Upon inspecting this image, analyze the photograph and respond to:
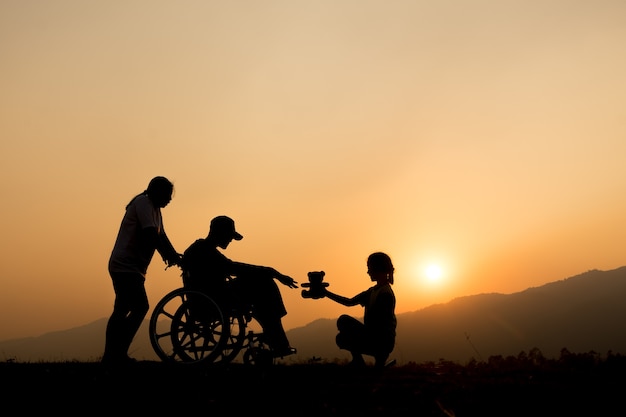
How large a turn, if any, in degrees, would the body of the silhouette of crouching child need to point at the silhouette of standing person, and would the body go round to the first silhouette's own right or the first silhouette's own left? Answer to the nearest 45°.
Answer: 0° — they already face them

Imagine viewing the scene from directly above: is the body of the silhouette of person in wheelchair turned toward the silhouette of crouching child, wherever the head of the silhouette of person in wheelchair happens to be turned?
yes

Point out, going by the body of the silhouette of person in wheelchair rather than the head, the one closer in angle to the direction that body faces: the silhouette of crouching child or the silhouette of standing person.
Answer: the silhouette of crouching child

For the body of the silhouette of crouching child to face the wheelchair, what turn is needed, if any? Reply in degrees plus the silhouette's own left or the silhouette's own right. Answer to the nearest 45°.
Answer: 0° — they already face it

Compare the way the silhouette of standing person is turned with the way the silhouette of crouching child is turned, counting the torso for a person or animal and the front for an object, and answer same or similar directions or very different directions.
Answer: very different directions

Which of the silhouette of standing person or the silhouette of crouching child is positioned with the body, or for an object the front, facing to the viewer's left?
the silhouette of crouching child

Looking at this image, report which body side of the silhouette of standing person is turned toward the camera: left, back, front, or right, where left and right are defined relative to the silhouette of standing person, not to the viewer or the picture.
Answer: right

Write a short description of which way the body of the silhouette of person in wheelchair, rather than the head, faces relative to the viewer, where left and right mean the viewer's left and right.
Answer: facing to the right of the viewer

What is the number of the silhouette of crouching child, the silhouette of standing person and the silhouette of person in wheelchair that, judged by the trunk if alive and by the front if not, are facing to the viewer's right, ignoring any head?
2

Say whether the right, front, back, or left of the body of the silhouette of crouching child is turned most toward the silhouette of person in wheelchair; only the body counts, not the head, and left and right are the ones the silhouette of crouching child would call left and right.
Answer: front

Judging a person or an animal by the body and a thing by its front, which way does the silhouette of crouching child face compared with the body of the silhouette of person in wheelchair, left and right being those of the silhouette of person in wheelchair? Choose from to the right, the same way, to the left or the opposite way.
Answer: the opposite way

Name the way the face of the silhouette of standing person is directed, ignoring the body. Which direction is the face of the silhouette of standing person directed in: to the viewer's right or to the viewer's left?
to the viewer's right

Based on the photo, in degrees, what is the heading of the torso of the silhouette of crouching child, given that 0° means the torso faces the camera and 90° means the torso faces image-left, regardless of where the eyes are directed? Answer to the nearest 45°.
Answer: approximately 90°
